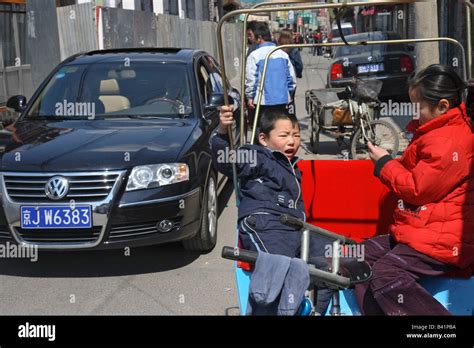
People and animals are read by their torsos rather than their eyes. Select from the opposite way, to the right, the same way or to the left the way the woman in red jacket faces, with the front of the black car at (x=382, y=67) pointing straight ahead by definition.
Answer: to the left

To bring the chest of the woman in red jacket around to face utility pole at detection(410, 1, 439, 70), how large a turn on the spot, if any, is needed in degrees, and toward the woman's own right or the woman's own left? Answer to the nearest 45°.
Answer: approximately 90° to the woman's own right

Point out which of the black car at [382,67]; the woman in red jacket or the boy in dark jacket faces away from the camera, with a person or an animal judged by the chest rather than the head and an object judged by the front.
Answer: the black car

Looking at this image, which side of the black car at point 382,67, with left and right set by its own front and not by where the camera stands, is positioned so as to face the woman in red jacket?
back

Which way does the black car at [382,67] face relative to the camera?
away from the camera

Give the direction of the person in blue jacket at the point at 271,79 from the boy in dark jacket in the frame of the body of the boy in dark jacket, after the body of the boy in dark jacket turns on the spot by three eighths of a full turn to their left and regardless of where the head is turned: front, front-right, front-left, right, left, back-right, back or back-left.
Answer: front

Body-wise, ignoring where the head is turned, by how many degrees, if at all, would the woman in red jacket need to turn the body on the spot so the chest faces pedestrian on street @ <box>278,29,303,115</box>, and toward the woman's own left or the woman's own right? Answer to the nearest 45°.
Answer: approximately 90° to the woman's own right

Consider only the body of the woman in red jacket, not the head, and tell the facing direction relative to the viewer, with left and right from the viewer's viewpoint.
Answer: facing to the left of the viewer

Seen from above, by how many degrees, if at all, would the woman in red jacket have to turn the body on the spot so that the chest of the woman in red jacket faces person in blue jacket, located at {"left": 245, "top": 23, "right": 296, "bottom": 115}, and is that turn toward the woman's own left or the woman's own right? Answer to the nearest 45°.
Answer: approximately 90° to the woman's own right

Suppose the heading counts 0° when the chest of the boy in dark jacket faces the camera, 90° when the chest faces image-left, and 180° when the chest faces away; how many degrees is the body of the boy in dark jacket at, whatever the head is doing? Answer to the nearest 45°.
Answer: approximately 315°

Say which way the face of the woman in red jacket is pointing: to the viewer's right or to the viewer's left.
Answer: to the viewer's left
